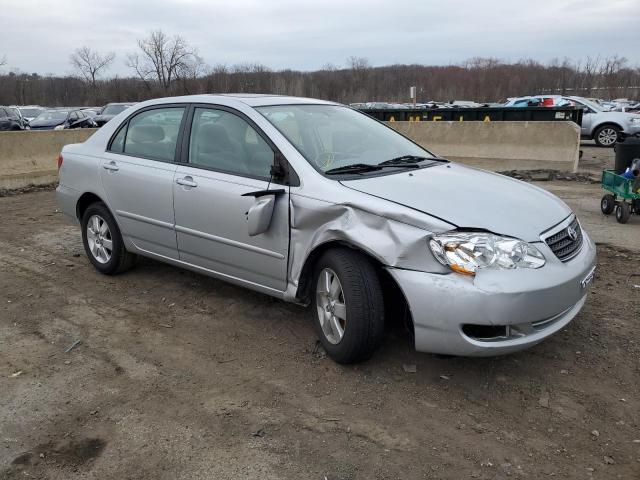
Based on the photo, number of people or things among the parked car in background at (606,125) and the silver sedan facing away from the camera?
0

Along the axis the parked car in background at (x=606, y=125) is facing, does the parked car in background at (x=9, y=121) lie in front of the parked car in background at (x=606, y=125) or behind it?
behind

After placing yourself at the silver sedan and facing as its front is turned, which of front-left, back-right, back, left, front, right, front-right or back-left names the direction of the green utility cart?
left

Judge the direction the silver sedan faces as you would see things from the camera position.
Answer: facing the viewer and to the right of the viewer

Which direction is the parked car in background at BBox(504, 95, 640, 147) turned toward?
to the viewer's right

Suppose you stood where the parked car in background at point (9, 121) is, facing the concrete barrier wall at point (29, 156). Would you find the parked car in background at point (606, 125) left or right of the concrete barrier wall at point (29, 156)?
left

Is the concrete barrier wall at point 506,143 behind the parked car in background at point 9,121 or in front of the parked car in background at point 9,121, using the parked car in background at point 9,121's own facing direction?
in front

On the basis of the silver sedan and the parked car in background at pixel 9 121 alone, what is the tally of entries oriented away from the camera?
0
